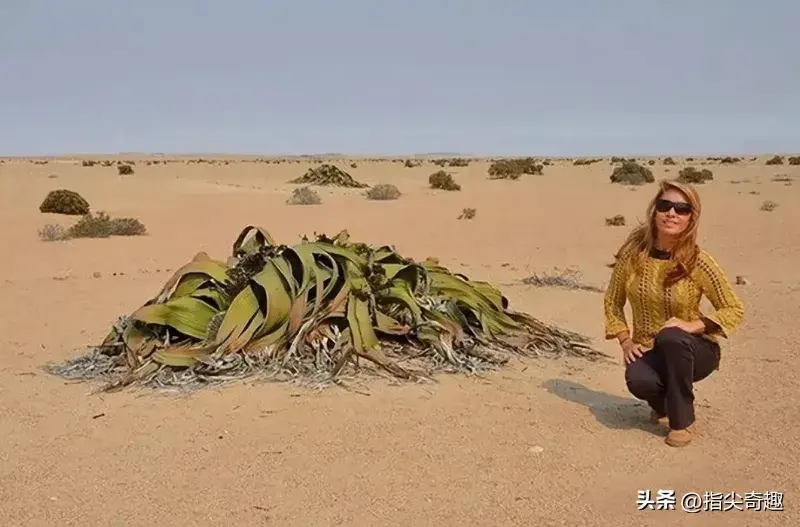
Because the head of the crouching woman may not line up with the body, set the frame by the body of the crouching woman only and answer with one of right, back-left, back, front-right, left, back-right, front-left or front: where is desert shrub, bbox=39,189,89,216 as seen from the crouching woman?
back-right

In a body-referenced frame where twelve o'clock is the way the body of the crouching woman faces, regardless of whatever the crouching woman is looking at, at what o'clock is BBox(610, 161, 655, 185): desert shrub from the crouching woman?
The desert shrub is roughly at 6 o'clock from the crouching woman.

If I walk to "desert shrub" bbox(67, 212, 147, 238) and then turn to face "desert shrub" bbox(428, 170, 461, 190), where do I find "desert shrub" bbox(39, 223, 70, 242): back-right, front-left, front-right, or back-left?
back-left

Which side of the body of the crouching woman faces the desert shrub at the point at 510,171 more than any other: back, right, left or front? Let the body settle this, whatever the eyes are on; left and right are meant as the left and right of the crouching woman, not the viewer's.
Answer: back

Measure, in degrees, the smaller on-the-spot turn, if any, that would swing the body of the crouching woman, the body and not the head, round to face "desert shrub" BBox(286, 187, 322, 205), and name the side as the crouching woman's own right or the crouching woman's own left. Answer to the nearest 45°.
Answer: approximately 135° to the crouching woman's own right

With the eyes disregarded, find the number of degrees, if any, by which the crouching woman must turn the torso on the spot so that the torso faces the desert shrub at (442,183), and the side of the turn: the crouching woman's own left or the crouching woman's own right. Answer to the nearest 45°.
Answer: approximately 180°

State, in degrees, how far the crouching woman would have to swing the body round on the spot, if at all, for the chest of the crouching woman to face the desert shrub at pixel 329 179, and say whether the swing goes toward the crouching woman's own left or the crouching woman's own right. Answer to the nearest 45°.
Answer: approximately 135° to the crouching woman's own right

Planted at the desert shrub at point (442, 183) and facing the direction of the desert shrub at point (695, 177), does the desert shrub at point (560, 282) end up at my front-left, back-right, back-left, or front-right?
back-right

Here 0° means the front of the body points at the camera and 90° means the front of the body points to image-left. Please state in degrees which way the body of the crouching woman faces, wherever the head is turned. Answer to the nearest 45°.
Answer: approximately 0°

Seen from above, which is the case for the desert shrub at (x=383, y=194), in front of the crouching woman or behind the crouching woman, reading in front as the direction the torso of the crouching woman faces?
behind

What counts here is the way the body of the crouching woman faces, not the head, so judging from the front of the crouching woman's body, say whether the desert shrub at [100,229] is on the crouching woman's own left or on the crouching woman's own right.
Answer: on the crouching woman's own right

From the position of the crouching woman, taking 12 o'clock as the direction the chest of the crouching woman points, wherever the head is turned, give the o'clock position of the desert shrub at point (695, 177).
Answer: The desert shrub is roughly at 6 o'clock from the crouching woman.

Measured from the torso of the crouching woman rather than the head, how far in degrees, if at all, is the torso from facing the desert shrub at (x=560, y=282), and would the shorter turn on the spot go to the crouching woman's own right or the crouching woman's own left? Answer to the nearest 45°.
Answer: approximately 180°
